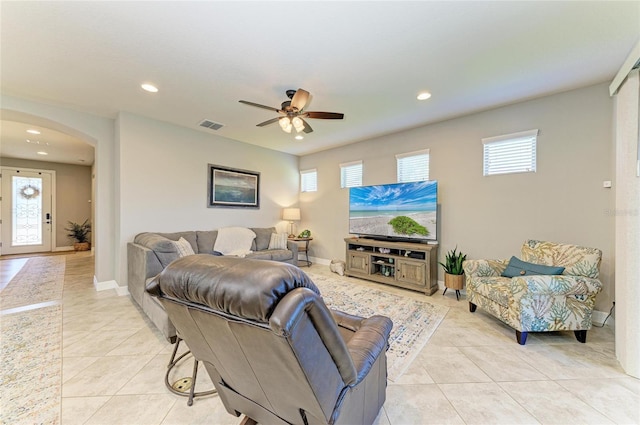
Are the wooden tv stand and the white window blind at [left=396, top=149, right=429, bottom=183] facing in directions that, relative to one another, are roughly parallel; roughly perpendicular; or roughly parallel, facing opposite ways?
roughly parallel

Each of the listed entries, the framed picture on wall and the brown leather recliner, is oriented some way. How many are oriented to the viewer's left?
0

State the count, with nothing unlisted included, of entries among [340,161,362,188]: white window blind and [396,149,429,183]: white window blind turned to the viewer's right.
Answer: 0

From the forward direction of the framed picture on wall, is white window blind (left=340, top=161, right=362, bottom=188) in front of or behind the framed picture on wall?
in front

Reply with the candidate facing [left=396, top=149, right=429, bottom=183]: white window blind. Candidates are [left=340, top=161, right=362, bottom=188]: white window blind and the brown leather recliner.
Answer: the brown leather recliner

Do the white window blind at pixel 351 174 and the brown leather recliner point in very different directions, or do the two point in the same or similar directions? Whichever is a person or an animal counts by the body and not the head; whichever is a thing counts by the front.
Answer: very different directions

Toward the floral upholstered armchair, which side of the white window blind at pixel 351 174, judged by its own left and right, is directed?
left

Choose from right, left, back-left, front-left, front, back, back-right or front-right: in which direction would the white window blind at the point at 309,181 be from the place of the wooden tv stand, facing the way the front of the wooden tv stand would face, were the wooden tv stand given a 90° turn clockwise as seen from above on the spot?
front

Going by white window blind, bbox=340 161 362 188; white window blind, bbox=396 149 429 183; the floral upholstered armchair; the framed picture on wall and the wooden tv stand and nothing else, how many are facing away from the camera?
0

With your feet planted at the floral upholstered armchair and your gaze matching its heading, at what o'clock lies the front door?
The front door is roughly at 1 o'clock from the floral upholstered armchair.

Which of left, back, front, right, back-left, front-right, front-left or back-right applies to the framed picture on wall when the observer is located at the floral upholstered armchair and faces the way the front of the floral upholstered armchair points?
front-right

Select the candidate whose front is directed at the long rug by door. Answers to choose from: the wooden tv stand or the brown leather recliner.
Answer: the wooden tv stand

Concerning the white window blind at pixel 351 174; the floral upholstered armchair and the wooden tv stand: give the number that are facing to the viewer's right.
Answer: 0

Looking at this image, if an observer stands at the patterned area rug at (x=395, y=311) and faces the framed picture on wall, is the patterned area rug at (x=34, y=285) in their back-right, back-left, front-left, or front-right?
front-left

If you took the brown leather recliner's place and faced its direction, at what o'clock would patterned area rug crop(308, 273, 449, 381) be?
The patterned area rug is roughly at 12 o'clock from the brown leather recliner.

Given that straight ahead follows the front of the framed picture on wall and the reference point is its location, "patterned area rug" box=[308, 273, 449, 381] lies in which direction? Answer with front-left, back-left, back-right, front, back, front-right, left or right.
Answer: front

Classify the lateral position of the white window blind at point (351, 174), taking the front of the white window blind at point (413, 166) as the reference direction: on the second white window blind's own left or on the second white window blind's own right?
on the second white window blind's own right

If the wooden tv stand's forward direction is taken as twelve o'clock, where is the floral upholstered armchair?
The floral upholstered armchair is roughly at 9 o'clock from the wooden tv stand.

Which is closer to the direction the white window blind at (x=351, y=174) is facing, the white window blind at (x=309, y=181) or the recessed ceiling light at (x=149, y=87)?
the recessed ceiling light

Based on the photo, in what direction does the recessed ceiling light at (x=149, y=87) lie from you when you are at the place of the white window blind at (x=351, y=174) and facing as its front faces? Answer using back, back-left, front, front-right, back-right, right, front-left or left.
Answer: front

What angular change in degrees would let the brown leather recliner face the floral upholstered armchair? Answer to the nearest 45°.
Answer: approximately 45° to its right
